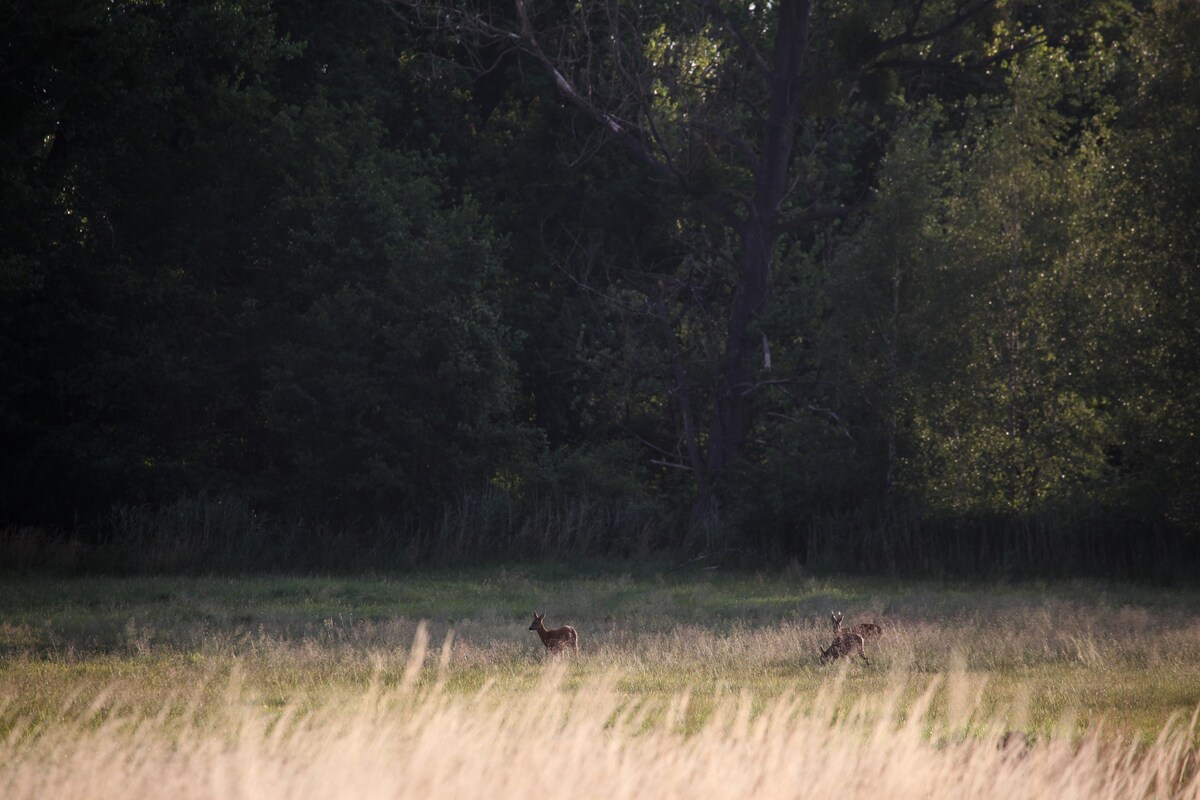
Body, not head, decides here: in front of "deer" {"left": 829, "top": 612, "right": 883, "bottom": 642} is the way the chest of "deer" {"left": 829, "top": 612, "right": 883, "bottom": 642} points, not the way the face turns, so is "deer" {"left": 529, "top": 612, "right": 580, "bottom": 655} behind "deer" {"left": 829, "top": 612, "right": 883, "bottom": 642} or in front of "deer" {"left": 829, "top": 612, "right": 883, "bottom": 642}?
in front

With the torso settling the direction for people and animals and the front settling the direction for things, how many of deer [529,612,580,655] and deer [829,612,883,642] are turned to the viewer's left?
2

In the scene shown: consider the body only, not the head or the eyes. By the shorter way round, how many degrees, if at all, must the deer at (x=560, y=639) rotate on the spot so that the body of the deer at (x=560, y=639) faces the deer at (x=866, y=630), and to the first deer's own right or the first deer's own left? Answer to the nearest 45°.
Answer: approximately 180°

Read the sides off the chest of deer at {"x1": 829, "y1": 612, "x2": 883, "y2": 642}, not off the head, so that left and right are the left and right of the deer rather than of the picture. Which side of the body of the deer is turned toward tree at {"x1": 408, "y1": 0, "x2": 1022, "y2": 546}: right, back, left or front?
right

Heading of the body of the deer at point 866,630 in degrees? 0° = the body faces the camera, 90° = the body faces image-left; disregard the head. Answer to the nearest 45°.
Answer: approximately 90°

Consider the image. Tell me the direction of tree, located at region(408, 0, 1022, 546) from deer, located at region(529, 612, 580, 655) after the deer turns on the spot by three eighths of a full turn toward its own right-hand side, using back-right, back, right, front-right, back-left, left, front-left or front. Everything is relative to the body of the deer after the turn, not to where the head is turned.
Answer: front-left

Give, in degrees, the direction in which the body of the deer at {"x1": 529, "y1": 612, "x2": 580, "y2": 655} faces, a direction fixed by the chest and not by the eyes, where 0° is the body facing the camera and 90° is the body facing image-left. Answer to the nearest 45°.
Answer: approximately 90°

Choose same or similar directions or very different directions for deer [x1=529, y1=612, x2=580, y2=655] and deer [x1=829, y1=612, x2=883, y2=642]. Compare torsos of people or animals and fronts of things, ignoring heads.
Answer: same or similar directions
